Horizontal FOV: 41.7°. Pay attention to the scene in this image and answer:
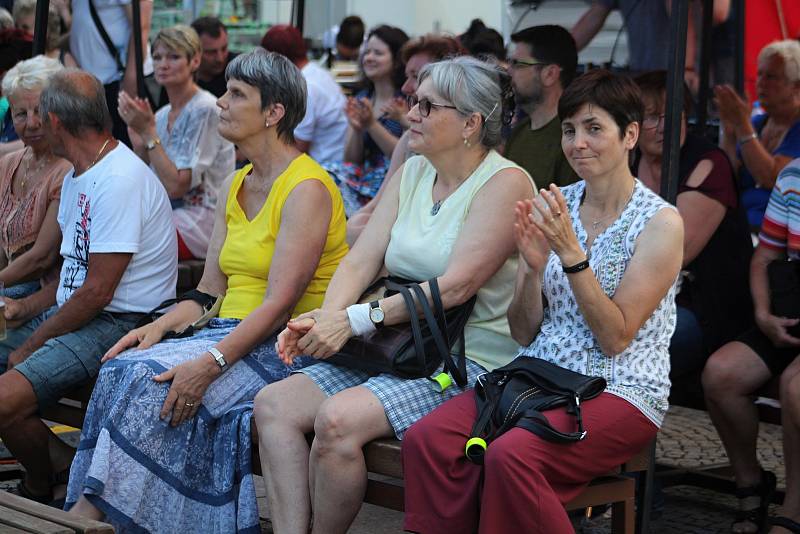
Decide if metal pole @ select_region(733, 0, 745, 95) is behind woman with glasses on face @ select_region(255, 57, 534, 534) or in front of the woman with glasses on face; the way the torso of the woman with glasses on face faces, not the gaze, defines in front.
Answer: behind

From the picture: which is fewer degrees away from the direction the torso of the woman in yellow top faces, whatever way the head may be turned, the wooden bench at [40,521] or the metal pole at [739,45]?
the wooden bench

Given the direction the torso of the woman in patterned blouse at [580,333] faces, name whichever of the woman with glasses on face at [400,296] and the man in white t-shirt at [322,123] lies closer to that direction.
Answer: the woman with glasses on face

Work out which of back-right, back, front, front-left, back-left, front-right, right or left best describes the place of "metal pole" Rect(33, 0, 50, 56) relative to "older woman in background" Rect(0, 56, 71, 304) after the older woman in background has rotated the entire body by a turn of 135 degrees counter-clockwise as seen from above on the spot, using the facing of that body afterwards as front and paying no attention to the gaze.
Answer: left

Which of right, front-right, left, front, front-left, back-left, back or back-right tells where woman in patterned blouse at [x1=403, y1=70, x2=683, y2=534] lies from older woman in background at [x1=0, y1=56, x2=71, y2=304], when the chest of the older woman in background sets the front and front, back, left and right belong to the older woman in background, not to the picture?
left

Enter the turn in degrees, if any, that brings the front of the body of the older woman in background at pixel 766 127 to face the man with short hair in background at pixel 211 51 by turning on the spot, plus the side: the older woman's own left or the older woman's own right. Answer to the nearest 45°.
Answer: approximately 45° to the older woman's own right

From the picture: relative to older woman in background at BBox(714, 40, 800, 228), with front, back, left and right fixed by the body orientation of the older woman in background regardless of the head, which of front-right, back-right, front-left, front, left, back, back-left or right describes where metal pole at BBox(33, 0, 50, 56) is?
front-right
